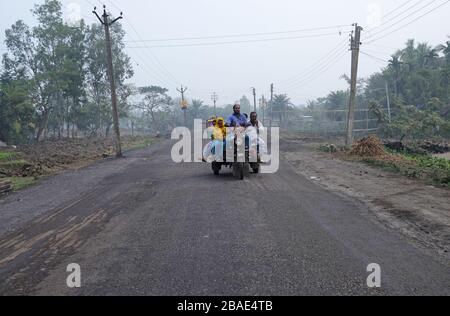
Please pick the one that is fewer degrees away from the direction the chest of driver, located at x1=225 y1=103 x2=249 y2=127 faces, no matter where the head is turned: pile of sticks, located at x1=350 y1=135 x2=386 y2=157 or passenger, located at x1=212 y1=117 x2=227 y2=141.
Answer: the passenger

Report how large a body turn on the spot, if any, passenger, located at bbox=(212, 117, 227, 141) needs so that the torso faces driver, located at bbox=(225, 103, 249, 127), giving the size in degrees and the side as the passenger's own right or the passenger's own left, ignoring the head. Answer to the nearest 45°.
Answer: approximately 90° to the passenger's own left

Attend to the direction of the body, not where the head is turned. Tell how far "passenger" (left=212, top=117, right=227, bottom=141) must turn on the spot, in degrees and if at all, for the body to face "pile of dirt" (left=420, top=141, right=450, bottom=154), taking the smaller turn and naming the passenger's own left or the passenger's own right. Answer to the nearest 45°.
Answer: approximately 135° to the passenger's own left

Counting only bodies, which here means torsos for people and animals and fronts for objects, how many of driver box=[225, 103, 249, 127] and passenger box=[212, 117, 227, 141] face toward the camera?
2

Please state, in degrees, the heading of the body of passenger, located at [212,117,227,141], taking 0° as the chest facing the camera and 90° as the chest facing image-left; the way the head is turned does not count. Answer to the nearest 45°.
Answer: approximately 0°

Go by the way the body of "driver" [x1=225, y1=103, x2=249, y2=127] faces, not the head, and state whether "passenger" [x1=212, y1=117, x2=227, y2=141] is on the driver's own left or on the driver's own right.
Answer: on the driver's own right

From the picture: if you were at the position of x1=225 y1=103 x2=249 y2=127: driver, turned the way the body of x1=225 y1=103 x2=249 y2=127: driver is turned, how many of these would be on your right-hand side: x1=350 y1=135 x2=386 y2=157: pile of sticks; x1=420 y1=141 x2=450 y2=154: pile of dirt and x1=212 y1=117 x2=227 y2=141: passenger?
1

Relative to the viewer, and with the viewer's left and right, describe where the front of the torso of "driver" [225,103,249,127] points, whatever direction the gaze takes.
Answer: facing the viewer

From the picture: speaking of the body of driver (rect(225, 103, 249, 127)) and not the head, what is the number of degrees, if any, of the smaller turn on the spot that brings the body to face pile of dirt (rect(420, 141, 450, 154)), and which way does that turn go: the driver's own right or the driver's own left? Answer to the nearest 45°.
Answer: approximately 135° to the driver's own left
